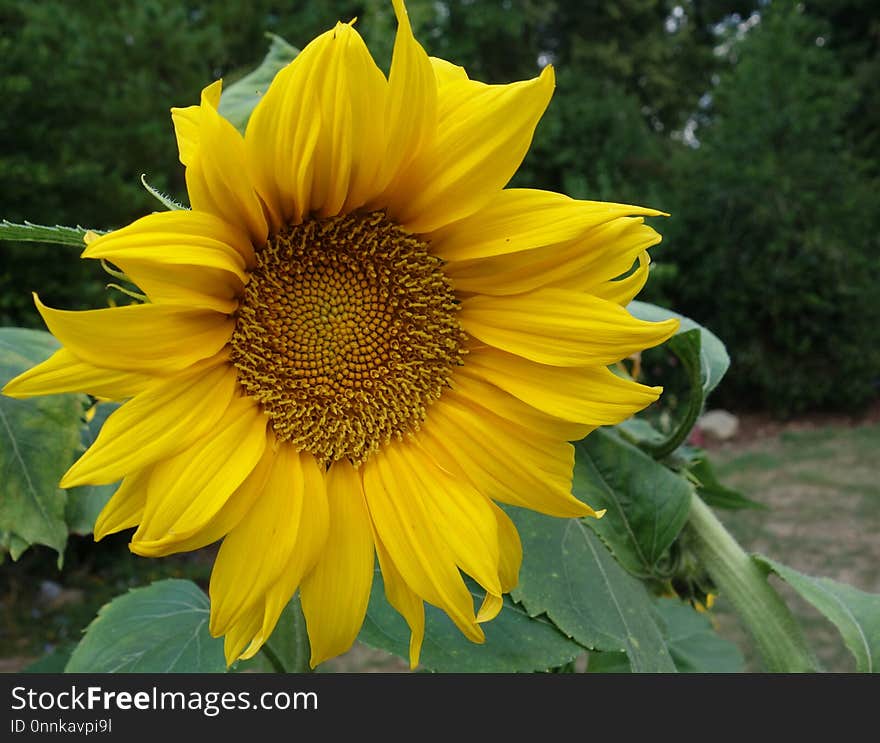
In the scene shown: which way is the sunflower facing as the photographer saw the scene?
facing the viewer

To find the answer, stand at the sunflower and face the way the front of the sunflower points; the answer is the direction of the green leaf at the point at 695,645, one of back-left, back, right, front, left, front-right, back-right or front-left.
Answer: back-left
